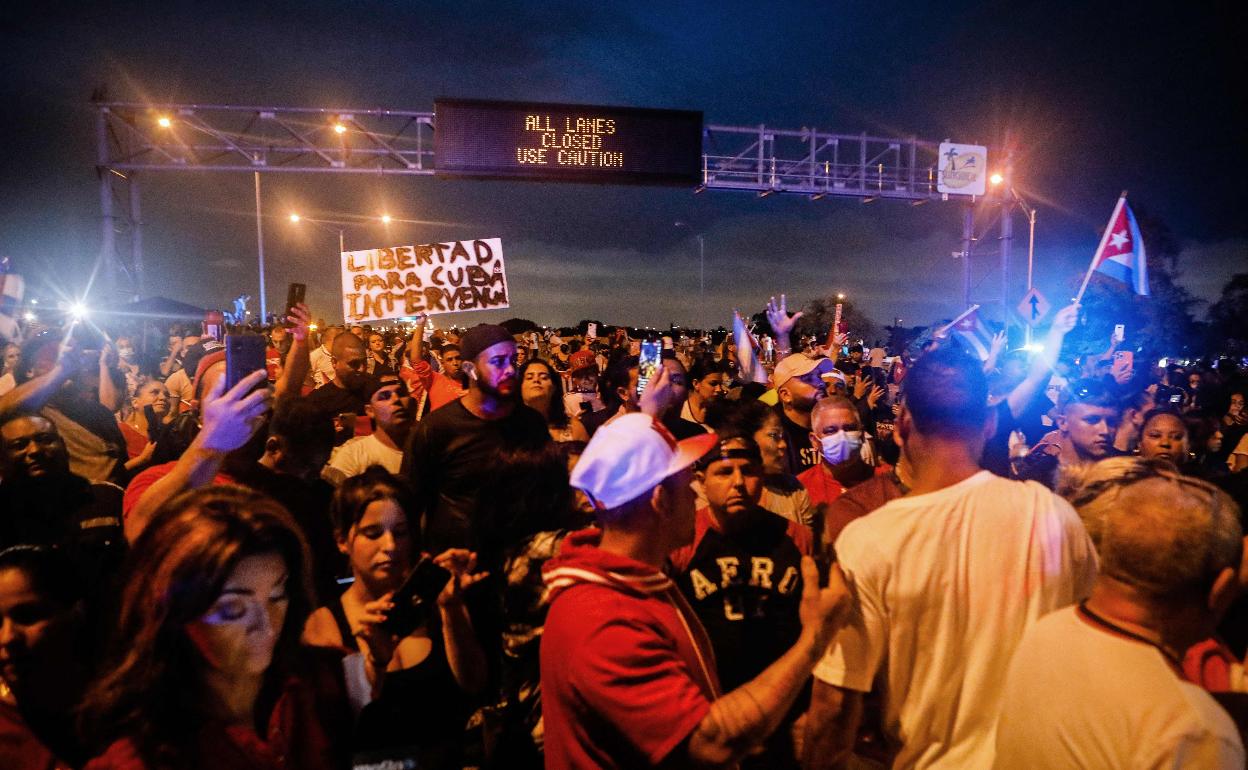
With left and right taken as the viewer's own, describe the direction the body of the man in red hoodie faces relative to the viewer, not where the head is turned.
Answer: facing to the right of the viewer

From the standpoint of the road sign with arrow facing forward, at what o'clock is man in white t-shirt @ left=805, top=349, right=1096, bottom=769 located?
The man in white t-shirt is roughly at 12 o'clock from the road sign with arrow.

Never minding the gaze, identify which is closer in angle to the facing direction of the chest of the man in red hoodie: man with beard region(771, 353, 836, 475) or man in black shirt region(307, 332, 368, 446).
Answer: the man with beard

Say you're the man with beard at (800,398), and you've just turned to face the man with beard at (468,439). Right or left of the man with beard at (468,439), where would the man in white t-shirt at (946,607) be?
left

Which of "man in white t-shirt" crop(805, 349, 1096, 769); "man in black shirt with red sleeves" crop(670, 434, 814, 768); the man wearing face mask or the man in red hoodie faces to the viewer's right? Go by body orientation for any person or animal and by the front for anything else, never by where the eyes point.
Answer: the man in red hoodie

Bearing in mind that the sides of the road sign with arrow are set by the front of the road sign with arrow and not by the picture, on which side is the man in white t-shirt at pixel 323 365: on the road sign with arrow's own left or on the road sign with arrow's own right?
on the road sign with arrow's own right

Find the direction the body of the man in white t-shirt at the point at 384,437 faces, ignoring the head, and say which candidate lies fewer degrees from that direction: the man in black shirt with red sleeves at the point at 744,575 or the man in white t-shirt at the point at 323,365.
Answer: the man in black shirt with red sleeves

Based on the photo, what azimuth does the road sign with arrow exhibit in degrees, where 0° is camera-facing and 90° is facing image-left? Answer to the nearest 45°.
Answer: approximately 0°

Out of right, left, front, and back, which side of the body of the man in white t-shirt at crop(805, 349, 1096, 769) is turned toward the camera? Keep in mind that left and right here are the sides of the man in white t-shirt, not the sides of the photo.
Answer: back

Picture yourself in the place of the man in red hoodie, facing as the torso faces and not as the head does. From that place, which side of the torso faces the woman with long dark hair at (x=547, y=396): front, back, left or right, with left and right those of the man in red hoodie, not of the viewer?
left
